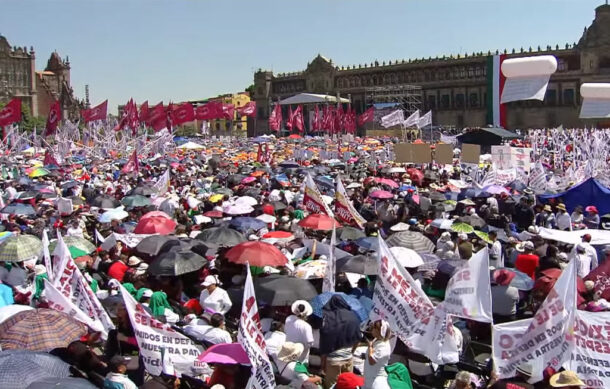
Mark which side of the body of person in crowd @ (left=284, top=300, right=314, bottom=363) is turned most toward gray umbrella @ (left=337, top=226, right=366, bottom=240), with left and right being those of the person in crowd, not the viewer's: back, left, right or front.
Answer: front

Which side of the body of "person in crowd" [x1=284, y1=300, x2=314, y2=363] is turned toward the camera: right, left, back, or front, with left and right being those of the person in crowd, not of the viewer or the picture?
back

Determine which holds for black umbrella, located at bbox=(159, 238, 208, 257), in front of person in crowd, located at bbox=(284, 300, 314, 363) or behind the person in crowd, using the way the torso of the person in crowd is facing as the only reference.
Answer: in front

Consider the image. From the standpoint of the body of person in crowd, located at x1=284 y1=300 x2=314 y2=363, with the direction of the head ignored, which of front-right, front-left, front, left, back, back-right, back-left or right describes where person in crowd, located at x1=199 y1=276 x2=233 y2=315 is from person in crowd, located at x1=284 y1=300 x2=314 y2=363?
front-left

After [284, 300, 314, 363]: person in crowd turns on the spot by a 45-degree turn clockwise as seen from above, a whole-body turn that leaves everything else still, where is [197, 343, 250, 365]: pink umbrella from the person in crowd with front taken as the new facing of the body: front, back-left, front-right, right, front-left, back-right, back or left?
back

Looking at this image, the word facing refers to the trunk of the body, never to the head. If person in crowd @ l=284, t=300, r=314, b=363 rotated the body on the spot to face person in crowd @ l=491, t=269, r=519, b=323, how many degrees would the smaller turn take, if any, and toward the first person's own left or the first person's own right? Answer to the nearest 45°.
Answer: approximately 90° to the first person's own right

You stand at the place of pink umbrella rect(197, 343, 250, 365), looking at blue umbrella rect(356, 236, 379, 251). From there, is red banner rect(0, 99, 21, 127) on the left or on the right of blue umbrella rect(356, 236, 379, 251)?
left

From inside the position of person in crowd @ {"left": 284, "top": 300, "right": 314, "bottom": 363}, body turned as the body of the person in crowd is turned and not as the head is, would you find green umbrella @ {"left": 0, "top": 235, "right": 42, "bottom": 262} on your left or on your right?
on your left

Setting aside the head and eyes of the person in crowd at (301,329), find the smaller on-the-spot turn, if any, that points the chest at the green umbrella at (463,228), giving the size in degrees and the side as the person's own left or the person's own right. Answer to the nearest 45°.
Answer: approximately 45° to the person's own right

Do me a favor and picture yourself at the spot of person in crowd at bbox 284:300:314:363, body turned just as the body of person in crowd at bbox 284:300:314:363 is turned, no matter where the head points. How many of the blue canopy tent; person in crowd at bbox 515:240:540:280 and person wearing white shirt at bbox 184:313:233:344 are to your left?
1
